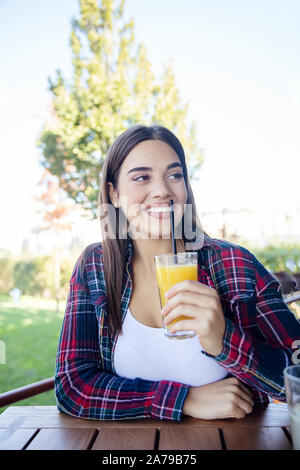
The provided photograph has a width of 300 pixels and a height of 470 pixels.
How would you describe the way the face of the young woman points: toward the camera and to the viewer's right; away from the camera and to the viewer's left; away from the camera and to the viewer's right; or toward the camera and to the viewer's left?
toward the camera and to the viewer's right

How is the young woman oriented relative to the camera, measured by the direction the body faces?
toward the camera

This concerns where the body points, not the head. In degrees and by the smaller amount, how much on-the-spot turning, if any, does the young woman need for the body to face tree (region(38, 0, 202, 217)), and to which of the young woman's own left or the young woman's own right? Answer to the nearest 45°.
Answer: approximately 180°

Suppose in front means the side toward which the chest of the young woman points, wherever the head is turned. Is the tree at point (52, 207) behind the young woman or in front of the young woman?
behind
